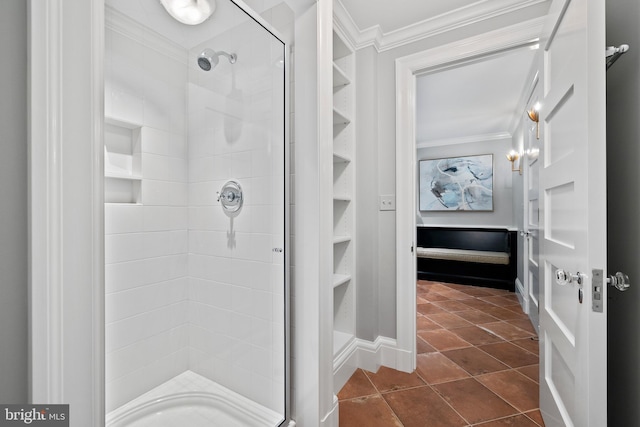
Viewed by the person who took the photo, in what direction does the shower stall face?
facing the viewer

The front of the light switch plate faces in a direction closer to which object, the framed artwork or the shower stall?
the shower stall

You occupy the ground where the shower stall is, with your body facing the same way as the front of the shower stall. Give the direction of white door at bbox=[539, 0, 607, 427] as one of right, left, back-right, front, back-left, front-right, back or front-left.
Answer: front-left

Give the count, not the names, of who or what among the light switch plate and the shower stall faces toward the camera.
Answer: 2

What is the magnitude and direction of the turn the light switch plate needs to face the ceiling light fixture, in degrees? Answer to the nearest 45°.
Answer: approximately 45° to its right

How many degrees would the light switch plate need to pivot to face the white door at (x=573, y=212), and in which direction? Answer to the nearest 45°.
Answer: approximately 45° to its left

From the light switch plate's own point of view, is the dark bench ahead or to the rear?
to the rear

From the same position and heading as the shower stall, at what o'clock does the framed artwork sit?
The framed artwork is roughly at 8 o'clock from the shower stall.

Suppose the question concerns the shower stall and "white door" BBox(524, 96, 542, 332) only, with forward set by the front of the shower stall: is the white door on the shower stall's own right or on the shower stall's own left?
on the shower stall's own left

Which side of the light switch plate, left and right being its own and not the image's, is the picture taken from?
front

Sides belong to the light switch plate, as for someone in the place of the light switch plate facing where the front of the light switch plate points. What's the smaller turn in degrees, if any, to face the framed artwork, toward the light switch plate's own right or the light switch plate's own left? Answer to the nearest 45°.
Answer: approximately 180°
